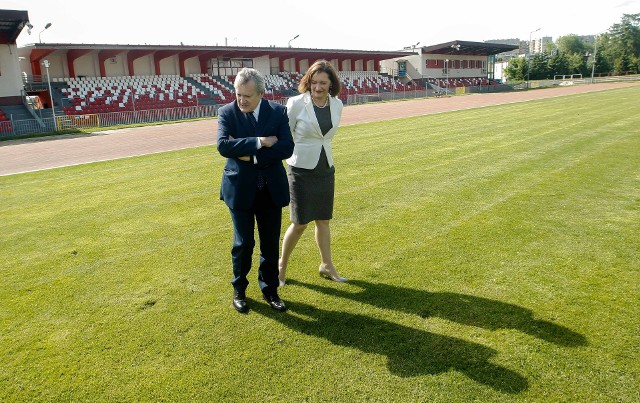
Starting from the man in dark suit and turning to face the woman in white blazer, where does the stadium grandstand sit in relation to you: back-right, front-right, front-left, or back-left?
front-left

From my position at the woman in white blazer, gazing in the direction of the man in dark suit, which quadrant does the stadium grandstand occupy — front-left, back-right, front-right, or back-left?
back-right

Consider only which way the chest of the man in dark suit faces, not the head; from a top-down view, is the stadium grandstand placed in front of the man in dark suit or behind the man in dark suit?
behind

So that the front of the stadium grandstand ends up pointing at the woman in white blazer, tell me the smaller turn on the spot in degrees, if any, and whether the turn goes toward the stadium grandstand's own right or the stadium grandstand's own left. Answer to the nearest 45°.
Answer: approximately 45° to the stadium grandstand's own right

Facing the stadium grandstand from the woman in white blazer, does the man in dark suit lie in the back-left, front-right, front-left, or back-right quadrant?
back-left

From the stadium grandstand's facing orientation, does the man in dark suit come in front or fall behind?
in front

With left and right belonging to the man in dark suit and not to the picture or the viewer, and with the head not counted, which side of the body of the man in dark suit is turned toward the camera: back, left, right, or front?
front

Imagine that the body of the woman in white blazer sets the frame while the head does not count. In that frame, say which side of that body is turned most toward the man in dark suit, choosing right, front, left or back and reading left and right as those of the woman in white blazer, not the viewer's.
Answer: right

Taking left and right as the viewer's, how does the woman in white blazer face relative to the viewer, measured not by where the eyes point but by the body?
facing the viewer and to the right of the viewer

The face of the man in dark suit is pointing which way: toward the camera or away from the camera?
toward the camera

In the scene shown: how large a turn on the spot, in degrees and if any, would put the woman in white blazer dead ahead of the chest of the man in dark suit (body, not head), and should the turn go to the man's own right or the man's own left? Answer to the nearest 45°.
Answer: approximately 135° to the man's own left

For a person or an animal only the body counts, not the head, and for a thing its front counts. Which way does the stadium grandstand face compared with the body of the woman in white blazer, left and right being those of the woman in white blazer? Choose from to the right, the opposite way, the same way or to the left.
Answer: the same way

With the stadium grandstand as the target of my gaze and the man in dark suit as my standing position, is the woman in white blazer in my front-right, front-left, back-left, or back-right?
front-right
